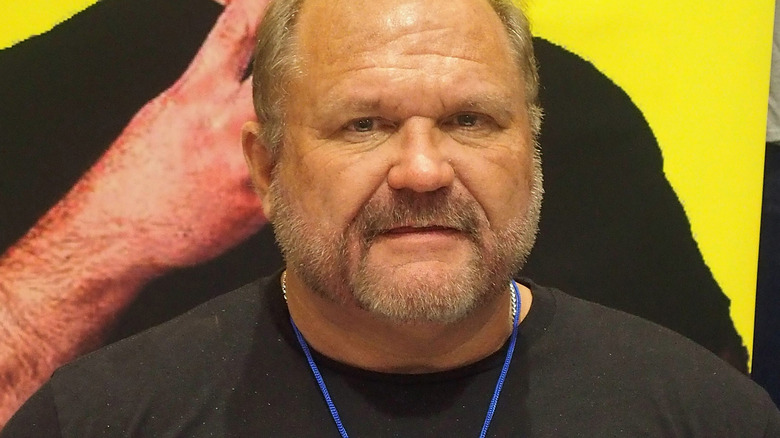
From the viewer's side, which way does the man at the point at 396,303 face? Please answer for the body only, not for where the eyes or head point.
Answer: toward the camera
